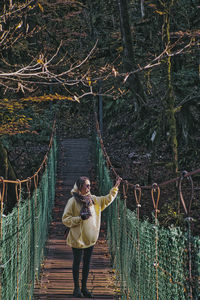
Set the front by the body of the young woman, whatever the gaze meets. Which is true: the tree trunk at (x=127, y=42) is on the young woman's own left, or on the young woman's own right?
on the young woman's own left
